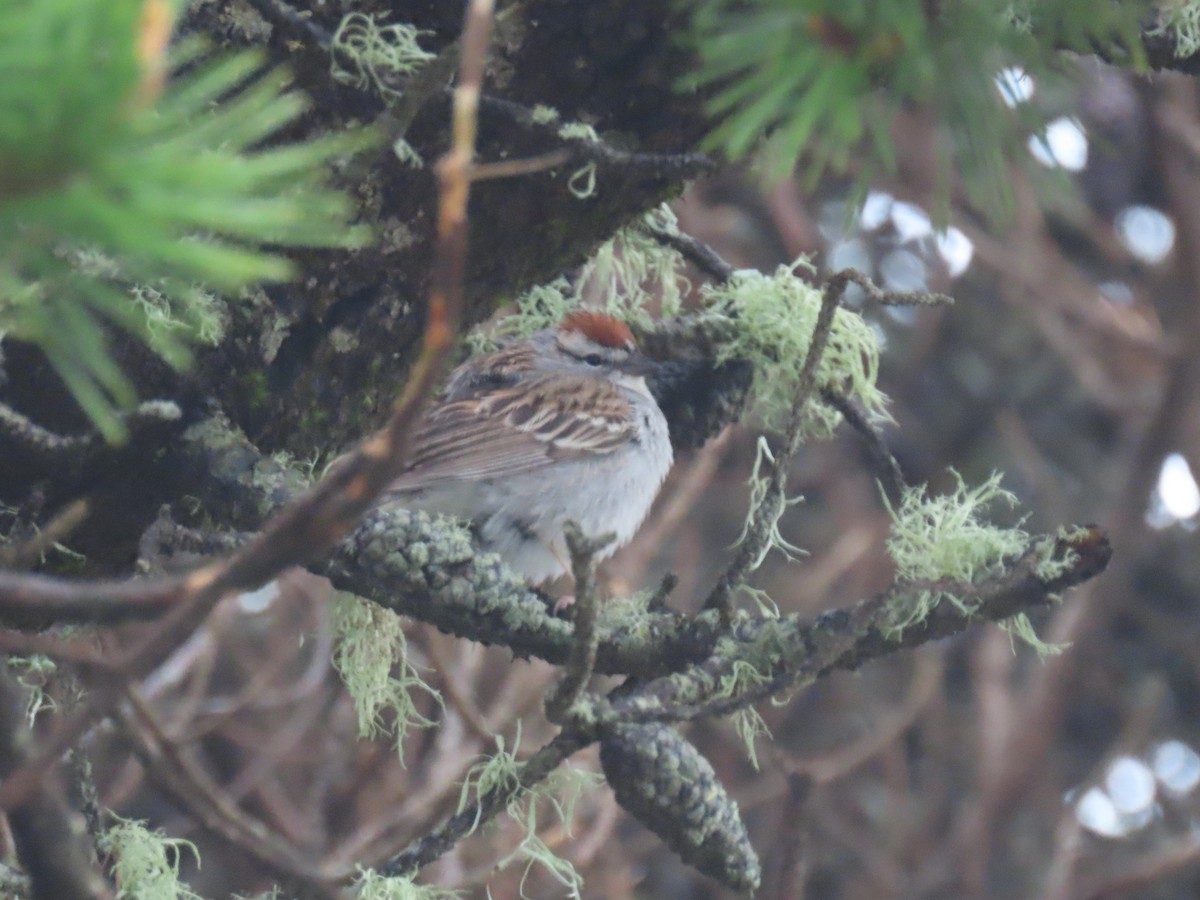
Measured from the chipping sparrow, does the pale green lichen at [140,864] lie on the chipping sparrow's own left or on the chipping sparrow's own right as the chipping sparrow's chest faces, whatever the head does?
on the chipping sparrow's own right

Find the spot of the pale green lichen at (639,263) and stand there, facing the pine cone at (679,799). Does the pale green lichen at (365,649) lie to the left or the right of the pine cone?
right

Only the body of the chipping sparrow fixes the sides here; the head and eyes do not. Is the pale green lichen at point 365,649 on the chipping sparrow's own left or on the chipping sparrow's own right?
on the chipping sparrow's own right

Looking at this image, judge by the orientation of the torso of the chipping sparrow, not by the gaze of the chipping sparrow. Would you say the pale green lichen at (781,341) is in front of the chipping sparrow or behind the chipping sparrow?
in front

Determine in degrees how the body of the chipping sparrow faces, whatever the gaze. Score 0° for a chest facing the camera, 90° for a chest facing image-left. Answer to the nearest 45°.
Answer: approximately 270°

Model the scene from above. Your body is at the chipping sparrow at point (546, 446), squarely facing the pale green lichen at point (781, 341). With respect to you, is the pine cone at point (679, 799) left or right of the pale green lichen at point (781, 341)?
right

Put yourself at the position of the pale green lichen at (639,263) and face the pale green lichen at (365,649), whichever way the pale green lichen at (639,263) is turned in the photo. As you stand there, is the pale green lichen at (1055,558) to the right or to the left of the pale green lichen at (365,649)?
left
